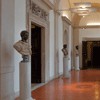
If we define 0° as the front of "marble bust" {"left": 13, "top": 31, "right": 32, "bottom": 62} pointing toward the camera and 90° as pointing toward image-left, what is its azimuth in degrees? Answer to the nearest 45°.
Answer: approximately 315°
